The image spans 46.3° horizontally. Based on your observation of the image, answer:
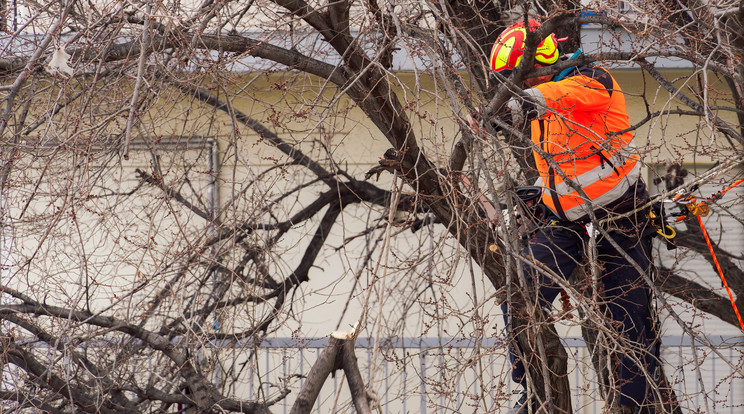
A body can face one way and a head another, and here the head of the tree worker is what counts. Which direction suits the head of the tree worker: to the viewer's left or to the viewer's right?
to the viewer's left

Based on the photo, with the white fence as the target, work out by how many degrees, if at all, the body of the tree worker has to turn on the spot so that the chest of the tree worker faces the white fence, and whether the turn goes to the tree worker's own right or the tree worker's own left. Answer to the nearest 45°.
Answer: approximately 90° to the tree worker's own right
